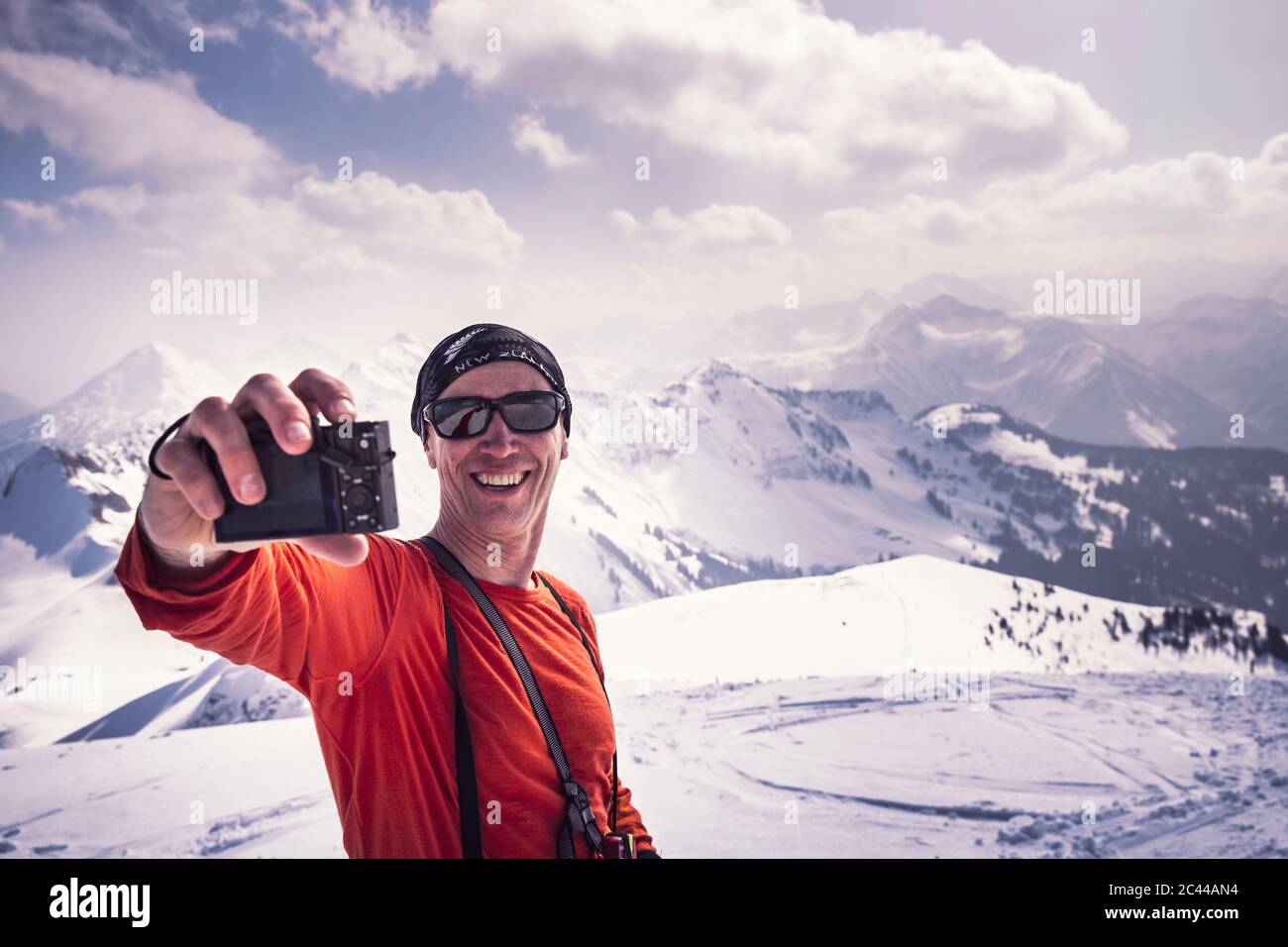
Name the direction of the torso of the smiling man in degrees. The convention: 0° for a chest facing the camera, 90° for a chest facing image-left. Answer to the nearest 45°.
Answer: approximately 315°
